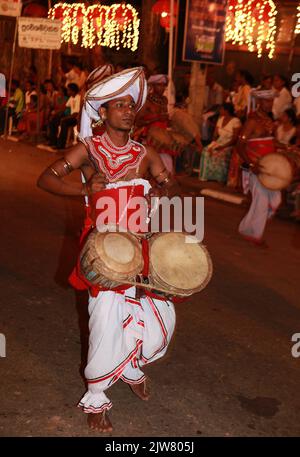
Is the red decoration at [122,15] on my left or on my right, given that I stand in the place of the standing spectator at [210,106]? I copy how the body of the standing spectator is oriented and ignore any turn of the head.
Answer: on my right

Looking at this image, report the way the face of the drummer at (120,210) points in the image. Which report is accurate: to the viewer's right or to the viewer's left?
to the viewer's right

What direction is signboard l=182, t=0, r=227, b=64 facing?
toward the camera

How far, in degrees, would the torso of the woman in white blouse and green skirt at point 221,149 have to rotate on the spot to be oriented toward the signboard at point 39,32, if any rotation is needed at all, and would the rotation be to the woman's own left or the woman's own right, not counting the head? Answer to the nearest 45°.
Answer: approximately 90° to the woman's own right

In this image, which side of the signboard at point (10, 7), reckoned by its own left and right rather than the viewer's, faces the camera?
front

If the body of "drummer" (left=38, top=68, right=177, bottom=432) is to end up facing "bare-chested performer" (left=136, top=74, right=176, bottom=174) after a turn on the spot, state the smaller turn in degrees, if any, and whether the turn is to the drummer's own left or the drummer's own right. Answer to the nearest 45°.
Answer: approximately 135° to the drummer's own left

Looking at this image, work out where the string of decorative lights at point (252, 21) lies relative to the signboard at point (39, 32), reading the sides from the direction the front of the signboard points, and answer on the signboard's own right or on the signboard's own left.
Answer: on the signboard's own left

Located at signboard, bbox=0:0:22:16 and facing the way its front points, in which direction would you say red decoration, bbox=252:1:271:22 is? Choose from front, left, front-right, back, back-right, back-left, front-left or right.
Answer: front-left

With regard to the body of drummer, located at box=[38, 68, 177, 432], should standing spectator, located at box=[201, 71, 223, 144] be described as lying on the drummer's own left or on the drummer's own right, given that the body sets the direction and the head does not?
on the drummer's own left

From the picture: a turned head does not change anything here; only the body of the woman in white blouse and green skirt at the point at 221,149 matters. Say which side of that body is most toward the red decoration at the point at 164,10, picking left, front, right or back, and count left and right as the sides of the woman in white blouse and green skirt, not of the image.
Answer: right

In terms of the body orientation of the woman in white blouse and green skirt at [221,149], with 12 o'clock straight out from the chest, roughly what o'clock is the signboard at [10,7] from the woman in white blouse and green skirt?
The signboard is roughly at 3 o'clock from the woman in white blouse and green skirt.

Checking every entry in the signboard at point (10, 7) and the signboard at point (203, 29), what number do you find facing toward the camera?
2
